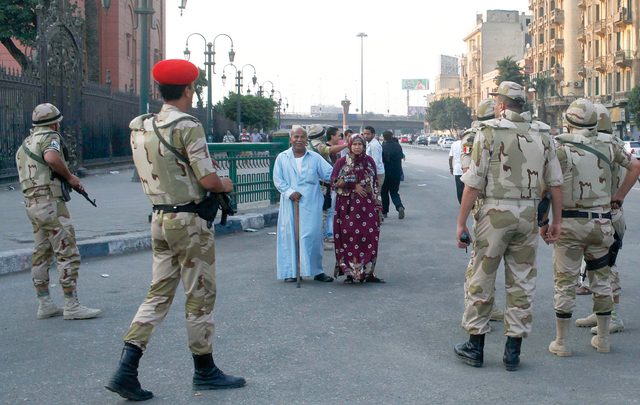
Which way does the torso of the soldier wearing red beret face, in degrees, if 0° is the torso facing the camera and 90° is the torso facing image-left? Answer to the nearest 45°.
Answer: approximately 225°

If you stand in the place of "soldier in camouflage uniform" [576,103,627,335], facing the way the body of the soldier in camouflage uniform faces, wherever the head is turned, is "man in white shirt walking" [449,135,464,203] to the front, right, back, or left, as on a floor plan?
right

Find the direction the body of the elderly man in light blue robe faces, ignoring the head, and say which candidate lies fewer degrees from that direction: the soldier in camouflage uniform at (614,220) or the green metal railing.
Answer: the soldier in camouflage uniform

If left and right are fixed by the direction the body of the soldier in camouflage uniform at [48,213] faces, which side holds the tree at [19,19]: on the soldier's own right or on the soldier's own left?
on the soldier's own left

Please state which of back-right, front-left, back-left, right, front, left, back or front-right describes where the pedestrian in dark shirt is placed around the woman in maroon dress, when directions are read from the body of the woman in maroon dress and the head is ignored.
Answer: back

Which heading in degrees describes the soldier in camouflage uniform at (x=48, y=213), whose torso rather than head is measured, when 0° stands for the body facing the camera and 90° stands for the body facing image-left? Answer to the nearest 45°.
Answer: approximately 225°

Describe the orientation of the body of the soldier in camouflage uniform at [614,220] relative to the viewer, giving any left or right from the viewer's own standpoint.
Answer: facing to the left of the viewer

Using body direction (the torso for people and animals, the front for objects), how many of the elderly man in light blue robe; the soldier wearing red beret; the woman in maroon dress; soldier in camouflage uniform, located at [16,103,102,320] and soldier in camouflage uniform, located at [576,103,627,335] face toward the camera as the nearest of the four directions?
2
